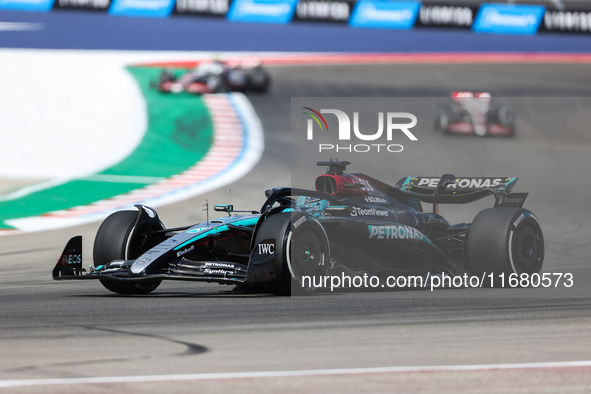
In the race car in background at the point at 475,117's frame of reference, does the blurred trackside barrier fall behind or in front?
behind

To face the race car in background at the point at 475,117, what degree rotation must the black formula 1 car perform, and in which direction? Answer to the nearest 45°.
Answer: approximately 135° to its right

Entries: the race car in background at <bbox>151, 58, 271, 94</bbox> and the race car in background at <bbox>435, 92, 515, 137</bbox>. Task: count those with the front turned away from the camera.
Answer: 0

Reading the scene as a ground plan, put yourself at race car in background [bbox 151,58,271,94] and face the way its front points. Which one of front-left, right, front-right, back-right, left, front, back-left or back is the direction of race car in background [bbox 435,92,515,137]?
left

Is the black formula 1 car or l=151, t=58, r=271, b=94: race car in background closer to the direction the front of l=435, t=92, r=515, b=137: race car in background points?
the black formula 1 car

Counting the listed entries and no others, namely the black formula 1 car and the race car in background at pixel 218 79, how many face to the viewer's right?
0

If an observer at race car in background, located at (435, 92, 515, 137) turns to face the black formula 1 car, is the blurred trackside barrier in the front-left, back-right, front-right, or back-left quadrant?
back-right

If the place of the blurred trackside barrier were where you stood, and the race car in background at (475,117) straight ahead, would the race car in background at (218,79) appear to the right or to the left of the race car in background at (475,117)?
right
